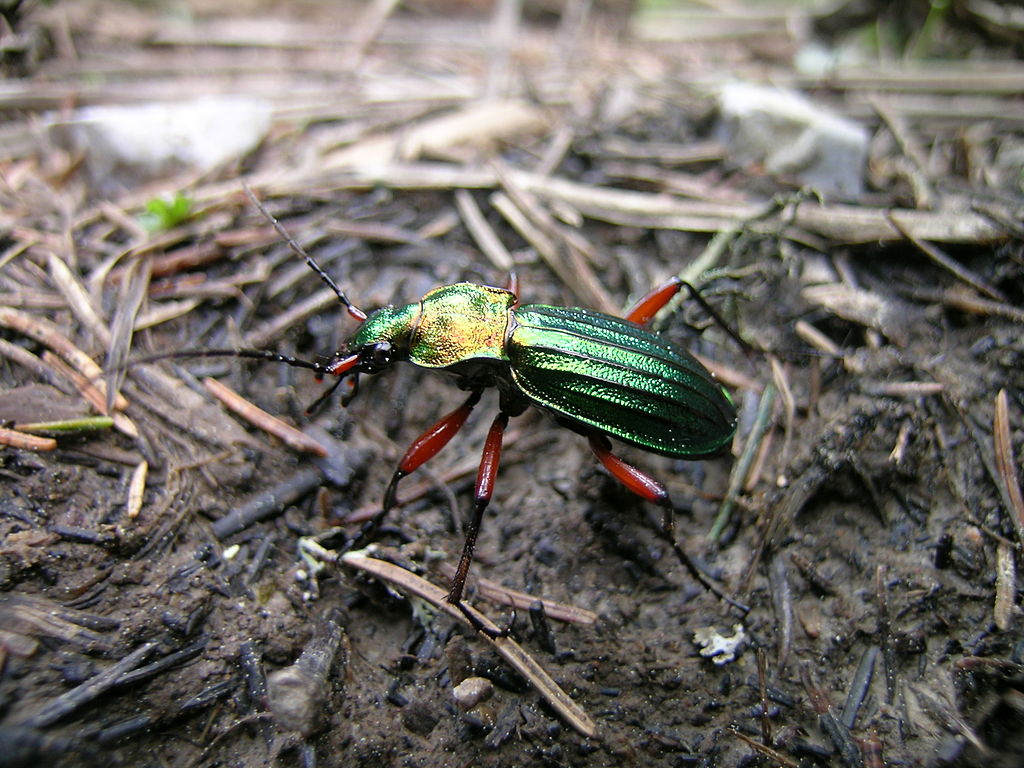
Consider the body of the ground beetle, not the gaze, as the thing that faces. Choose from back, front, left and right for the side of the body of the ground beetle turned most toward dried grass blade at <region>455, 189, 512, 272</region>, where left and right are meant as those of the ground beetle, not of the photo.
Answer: right

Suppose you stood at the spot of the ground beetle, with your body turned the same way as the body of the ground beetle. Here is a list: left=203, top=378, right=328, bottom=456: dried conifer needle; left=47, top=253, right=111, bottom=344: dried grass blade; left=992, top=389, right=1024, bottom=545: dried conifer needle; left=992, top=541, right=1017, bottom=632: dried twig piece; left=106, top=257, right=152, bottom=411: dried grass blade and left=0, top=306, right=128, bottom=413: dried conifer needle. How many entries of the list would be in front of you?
4

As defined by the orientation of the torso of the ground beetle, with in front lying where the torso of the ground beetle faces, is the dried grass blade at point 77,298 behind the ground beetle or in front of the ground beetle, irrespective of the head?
in front

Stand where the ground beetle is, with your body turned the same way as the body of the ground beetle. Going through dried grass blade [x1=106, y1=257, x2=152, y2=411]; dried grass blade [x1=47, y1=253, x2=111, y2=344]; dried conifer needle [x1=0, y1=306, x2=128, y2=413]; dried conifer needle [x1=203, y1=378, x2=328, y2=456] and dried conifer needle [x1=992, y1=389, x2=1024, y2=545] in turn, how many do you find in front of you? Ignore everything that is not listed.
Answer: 4

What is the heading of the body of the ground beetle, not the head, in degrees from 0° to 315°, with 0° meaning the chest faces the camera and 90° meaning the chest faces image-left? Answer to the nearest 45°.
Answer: approximately 90°

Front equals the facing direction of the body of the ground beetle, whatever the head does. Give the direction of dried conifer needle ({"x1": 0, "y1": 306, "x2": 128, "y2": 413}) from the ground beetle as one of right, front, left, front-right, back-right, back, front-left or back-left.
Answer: front

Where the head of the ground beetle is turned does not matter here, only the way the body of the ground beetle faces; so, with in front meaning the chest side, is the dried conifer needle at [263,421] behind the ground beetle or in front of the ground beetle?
in front

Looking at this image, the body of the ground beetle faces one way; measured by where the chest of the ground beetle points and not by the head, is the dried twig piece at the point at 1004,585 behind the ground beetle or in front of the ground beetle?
behind

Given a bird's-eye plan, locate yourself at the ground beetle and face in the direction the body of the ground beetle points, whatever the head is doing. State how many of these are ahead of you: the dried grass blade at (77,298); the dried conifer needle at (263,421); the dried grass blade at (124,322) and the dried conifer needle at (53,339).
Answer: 4
